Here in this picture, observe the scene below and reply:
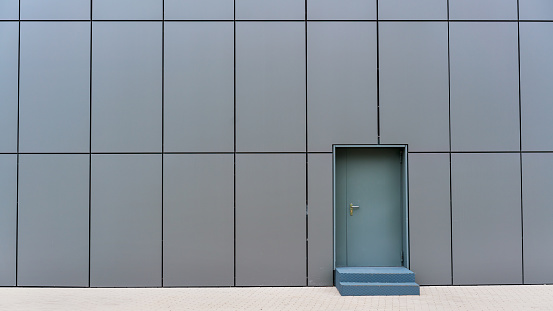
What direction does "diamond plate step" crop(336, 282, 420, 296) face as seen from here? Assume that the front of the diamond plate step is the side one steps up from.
toward the camera

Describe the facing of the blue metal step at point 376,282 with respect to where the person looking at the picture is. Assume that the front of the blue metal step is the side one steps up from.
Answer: facing the viewer
